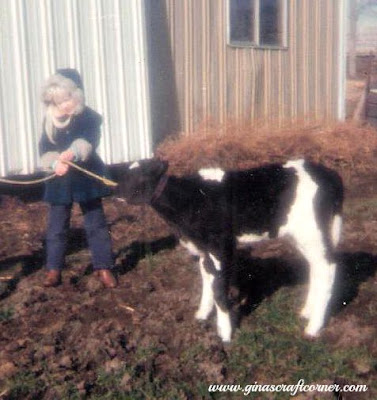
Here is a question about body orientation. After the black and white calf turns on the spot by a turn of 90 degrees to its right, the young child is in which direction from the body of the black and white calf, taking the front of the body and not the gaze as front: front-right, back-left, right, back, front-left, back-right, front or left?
front-left

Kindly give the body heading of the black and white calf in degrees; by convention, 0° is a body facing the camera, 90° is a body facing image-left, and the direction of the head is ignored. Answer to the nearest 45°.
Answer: approximately 90°

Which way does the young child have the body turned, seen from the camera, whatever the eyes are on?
toward the camera
